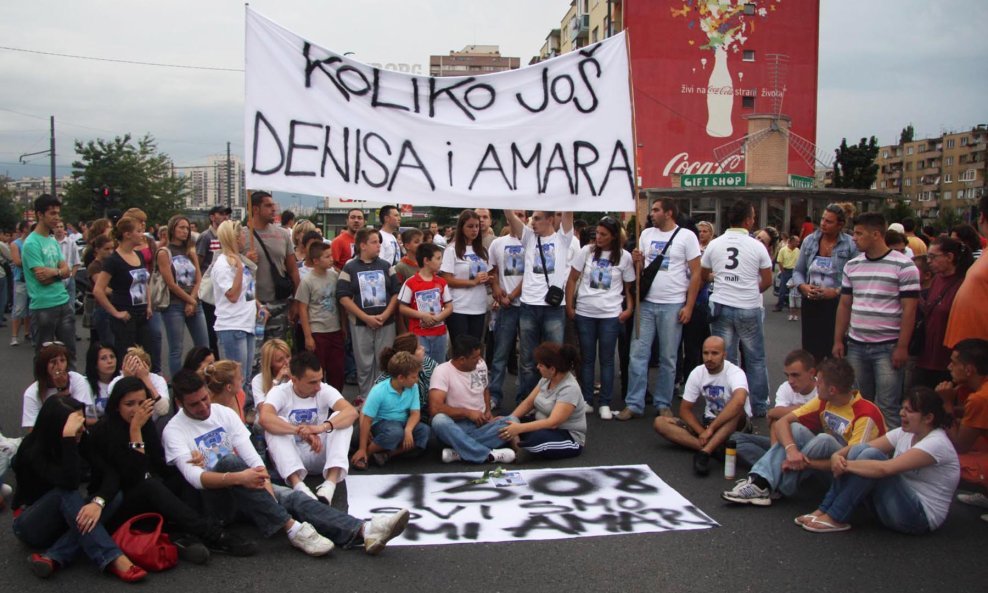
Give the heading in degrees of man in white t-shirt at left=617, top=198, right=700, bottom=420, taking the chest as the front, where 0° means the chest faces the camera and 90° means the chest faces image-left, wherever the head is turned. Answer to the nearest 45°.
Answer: approximately 45°

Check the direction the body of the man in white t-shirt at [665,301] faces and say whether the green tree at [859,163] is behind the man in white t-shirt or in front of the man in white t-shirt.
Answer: behind

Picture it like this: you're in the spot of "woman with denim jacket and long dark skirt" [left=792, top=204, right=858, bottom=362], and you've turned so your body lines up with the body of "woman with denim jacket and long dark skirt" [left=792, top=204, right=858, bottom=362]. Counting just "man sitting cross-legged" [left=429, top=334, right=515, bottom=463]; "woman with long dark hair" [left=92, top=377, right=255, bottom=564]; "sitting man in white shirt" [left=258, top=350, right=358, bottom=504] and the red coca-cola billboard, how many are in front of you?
3

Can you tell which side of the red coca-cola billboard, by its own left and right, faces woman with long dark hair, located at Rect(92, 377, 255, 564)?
front

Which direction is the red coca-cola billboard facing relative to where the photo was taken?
toward the camera

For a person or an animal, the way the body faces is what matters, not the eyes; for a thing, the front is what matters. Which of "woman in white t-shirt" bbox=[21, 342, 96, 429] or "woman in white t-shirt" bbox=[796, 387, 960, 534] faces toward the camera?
"woman in white t-shirt" bbox=[21, 342, 96, 429]

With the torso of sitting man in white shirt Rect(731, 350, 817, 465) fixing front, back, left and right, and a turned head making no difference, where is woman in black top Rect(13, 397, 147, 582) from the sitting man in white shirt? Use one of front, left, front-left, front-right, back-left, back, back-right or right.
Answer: front

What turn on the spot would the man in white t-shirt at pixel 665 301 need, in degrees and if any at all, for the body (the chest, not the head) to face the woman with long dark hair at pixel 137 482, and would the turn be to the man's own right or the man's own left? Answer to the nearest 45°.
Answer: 0° — they already face them

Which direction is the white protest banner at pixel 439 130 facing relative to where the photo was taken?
toward the camera

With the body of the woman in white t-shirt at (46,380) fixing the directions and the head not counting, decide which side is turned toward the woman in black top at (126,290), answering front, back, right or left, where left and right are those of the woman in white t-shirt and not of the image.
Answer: back

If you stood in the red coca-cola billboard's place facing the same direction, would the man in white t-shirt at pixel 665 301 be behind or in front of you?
in front

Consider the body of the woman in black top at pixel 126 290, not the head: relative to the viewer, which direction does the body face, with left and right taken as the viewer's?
facing the viewer and to the right of the viewer

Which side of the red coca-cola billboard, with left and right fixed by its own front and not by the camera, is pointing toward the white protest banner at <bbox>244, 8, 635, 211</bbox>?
front

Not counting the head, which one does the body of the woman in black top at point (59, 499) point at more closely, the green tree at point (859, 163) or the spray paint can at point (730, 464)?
the spray paint can

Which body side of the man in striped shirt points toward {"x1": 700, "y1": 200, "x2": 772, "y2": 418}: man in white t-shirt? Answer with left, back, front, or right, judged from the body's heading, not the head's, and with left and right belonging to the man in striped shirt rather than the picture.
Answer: right

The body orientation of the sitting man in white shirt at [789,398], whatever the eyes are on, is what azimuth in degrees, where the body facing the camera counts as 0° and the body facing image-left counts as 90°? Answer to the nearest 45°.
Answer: approximately 45°

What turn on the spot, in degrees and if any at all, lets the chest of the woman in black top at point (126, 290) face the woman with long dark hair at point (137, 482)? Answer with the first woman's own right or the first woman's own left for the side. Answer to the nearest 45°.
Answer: approximately 45° to the first woman's own right
